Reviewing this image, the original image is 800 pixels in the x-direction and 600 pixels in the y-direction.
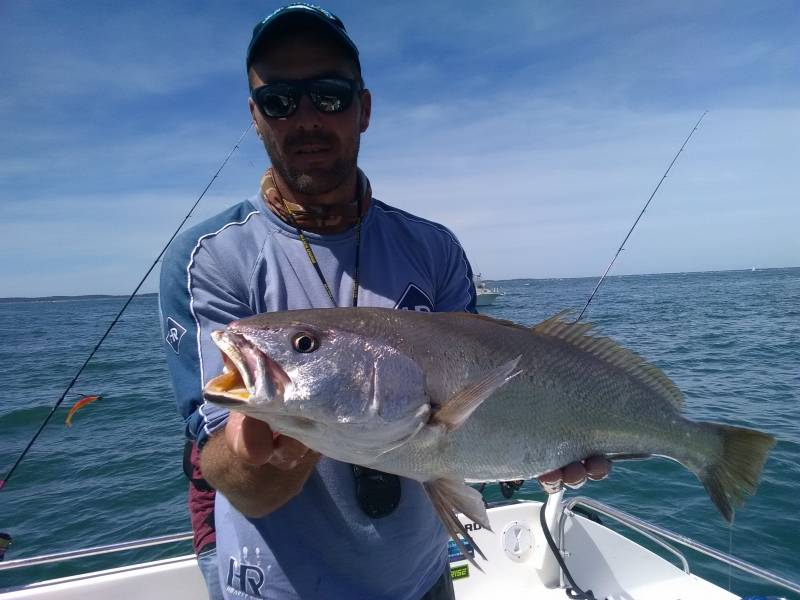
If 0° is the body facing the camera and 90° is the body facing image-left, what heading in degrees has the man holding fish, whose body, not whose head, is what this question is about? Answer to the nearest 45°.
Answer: approximately 0°

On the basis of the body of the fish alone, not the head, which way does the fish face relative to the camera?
to the viewer's left

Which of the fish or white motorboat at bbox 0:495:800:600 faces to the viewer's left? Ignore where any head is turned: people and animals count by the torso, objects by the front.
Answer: the fish
